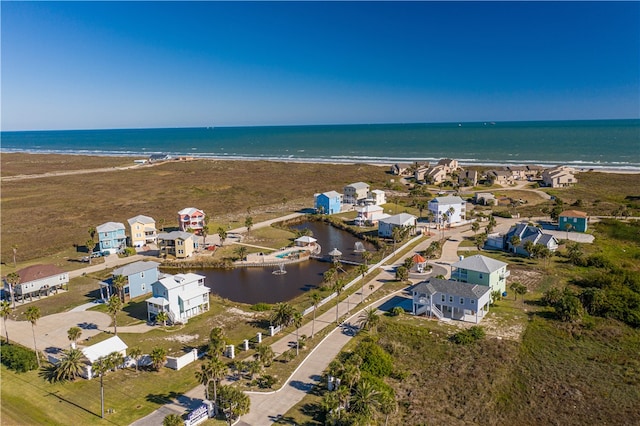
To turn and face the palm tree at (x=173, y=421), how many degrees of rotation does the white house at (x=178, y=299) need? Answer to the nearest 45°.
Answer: approximately 45° to its left

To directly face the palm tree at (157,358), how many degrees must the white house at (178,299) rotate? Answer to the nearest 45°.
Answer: approximately 45° to its left

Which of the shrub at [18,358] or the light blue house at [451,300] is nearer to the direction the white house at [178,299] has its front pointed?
the shrub

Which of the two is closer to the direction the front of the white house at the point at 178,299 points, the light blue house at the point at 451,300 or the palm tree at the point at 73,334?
the palm tree

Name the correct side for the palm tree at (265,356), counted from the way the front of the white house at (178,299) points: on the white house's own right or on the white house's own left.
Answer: on the white house's own left

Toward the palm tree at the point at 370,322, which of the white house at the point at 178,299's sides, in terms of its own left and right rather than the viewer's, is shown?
left

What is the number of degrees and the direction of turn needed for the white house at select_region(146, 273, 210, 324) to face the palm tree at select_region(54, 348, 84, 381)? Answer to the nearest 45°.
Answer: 0° — it already faces it

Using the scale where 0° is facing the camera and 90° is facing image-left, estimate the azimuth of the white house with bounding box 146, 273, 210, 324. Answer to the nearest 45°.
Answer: approximately 45°
